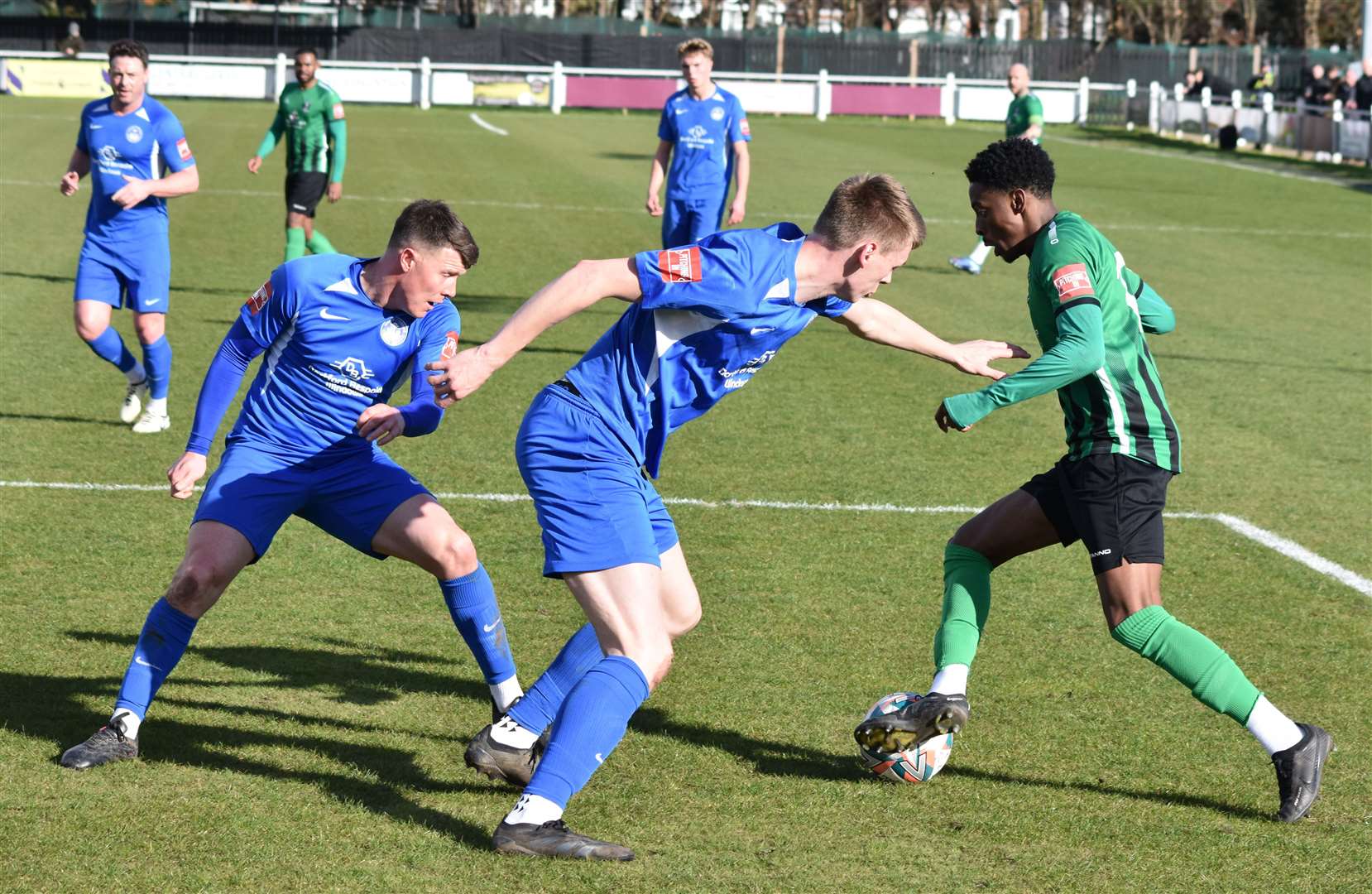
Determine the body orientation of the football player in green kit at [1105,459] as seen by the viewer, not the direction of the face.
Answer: to the viewer's left

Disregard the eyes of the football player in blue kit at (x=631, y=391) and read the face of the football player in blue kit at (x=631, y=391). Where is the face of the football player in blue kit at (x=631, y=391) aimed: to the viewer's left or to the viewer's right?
to the viewer's right

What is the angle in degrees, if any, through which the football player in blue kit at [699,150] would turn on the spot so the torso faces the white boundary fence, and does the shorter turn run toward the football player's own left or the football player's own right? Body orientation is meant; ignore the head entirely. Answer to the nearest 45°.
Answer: approximately 180°

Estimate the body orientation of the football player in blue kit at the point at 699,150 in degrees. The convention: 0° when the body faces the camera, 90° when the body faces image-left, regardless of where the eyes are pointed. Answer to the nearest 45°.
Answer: approximately 0°

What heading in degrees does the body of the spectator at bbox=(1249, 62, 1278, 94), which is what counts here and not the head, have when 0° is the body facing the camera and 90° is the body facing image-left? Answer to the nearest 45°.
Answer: approximately 45°

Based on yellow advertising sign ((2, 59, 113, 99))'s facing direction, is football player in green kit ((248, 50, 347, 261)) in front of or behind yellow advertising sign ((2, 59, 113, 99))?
in front

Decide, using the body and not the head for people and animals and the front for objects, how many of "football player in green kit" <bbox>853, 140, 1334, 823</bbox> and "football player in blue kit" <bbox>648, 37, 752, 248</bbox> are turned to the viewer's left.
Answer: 1

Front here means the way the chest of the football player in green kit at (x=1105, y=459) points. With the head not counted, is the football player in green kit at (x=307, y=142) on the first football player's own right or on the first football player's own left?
on the first football player's own right

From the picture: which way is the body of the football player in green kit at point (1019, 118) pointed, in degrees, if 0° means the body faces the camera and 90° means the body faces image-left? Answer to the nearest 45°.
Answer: approximately 45°

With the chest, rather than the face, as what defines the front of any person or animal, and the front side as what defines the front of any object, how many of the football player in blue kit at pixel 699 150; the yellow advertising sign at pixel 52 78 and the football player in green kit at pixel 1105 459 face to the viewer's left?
1

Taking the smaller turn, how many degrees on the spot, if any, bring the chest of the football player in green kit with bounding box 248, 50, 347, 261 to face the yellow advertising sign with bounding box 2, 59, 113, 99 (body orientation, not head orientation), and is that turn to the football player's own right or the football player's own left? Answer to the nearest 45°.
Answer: approximately 135° to the football player's own right

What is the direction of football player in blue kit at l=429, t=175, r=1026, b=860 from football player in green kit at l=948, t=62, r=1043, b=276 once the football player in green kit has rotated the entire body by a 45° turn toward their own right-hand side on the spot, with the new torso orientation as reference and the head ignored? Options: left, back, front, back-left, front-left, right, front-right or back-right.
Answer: left

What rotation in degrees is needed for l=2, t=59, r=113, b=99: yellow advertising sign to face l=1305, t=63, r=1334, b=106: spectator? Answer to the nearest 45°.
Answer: approximately 45° to its left

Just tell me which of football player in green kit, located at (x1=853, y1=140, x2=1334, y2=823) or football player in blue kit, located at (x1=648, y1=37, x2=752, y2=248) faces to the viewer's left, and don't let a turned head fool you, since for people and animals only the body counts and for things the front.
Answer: the football player in green kit

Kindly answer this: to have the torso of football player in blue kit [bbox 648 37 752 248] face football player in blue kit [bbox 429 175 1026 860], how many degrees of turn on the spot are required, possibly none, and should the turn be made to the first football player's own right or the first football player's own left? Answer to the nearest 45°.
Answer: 0° — they already face them
